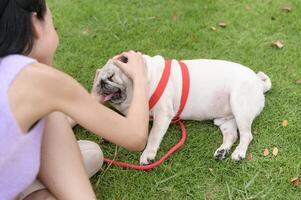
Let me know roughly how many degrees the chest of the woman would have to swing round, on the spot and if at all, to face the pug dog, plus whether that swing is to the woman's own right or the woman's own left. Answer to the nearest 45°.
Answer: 0° — they already face it

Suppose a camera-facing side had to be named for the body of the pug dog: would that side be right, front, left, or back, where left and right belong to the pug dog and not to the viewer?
left

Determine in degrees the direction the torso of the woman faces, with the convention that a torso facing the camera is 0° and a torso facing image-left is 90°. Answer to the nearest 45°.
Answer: approximately 225°

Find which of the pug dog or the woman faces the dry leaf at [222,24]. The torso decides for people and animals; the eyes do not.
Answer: the woman

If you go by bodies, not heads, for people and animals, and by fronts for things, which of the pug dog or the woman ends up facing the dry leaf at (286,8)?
the woman

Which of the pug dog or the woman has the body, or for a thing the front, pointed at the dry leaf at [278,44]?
the woman

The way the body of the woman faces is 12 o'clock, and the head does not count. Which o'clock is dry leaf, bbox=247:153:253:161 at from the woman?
The dry leaf is roughly at 1 o'clock from the woman.

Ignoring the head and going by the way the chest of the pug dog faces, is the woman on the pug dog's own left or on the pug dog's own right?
on the pug dog's own left

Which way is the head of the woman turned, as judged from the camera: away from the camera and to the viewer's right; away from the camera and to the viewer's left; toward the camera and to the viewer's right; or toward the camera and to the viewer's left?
away from the camera and to the viewer's right

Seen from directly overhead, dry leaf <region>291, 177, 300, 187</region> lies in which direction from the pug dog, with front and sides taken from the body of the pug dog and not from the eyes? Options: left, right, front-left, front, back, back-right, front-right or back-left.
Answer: back-left

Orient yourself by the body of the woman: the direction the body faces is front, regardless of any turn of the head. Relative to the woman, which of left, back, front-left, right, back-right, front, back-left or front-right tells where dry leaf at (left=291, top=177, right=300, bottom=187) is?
front-right
